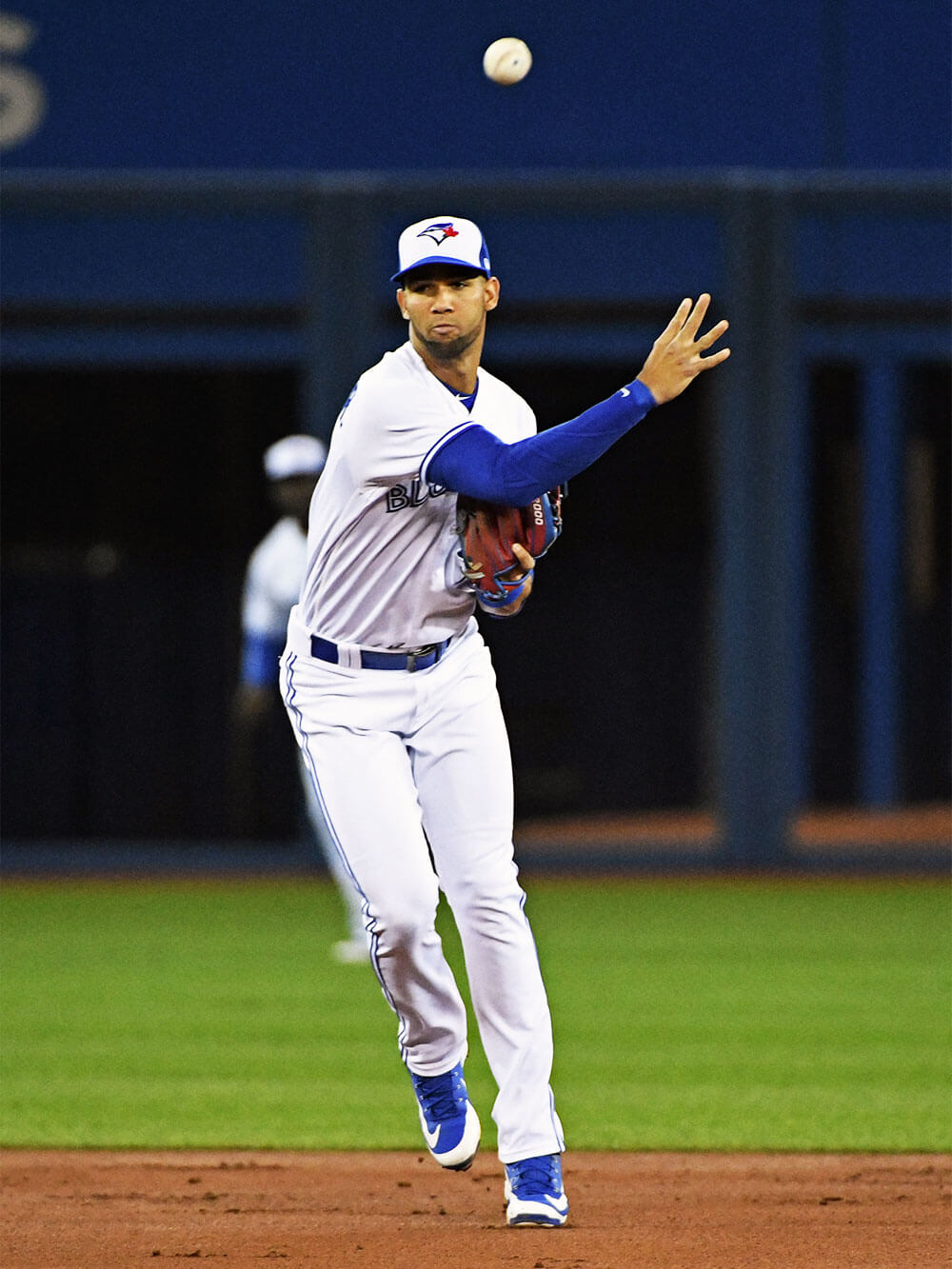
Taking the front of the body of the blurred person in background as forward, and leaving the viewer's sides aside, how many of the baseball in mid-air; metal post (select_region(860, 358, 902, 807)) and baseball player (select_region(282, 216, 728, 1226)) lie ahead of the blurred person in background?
2

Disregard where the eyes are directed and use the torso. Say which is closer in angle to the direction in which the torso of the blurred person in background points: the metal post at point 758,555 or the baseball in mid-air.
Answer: the baseball in mid-air

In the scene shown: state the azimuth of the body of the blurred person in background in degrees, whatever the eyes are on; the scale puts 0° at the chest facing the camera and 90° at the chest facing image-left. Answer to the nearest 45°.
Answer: approximately 0°

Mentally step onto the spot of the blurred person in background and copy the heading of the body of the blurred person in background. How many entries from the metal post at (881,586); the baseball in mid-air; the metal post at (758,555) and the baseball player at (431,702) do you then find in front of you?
2

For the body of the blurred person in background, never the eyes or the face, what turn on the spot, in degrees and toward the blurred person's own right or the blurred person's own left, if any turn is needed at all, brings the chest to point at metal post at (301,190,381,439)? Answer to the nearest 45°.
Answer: approximately 180°

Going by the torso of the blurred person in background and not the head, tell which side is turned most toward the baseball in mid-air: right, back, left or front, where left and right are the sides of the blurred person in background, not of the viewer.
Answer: front
